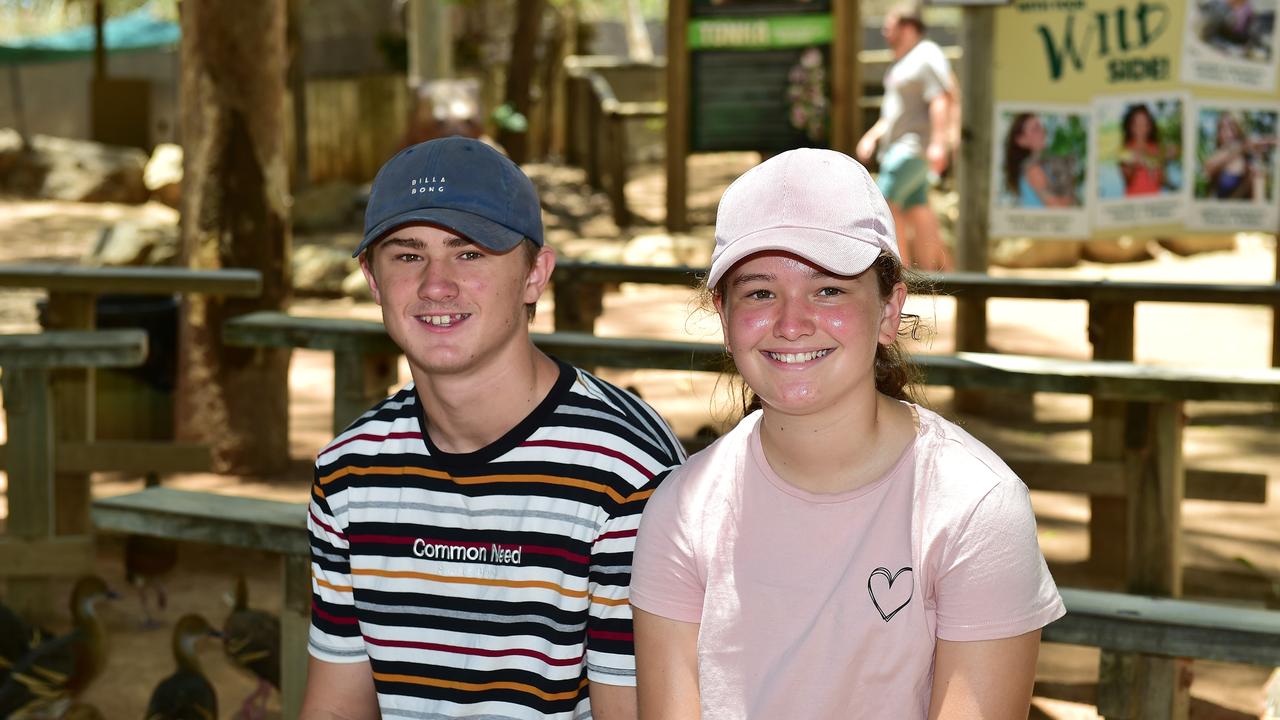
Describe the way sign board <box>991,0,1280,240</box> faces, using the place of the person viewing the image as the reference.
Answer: facing the viewer

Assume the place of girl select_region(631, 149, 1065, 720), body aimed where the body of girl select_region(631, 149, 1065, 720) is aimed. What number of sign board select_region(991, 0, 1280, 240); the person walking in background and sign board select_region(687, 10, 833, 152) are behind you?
3

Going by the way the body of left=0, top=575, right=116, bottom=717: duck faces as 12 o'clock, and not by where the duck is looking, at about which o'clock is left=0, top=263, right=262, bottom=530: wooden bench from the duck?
The wooden bench is roughly at 9 o'clock from the duck.

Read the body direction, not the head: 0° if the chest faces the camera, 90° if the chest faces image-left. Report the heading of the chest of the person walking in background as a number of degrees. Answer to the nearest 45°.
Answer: approximately 90°

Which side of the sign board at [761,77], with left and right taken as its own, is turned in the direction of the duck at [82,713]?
front

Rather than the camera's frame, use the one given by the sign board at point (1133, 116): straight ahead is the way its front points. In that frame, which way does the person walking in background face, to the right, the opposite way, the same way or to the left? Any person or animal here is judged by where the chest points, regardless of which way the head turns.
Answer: to the right

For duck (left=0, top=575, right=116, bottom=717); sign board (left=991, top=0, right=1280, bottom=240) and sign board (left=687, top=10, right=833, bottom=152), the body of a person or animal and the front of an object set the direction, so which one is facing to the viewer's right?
the duck

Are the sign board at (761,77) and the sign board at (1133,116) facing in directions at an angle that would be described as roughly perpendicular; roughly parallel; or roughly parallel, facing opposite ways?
roughly parallel

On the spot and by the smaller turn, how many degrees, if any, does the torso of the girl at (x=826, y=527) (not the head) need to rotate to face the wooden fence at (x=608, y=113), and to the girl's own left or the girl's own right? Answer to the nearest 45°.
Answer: approximately 180°

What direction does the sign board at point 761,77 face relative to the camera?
toward the camera

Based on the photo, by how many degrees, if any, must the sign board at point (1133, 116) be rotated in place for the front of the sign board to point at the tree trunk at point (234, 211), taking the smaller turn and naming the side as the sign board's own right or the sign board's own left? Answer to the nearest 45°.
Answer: approximately 45° to the sign board's own right

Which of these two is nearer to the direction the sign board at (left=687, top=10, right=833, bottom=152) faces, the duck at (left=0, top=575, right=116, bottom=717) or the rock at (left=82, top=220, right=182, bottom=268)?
the duck

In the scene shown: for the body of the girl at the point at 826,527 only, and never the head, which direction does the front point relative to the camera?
toward the camera

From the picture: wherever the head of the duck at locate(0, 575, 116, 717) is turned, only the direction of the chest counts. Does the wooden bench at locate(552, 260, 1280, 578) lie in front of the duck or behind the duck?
in front

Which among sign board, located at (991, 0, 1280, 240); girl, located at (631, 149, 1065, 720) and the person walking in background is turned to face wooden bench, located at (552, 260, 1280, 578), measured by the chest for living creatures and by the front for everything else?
the sign board

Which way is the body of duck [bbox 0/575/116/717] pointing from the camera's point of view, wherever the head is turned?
to the viewer's right
